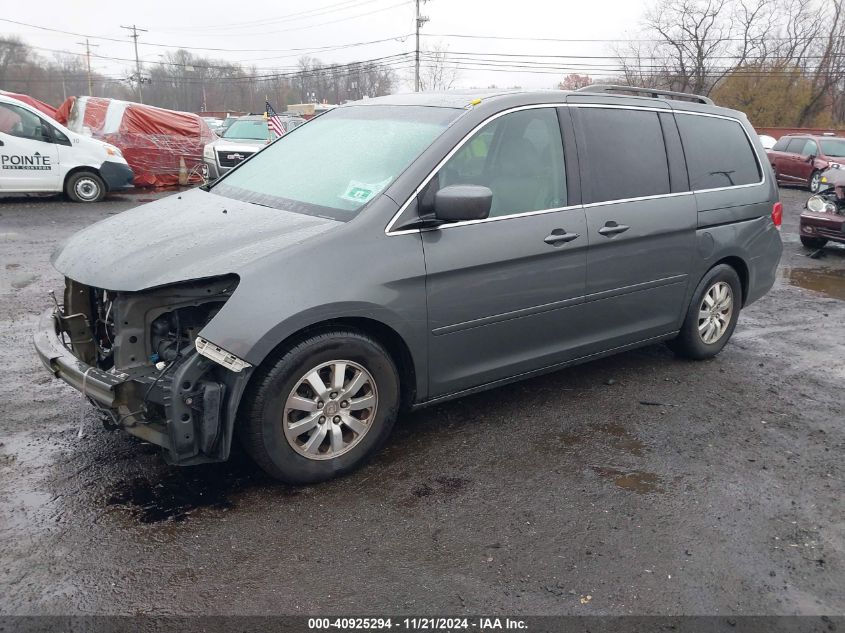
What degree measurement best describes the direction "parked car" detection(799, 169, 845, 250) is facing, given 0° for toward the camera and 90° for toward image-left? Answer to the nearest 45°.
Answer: approximately 45°

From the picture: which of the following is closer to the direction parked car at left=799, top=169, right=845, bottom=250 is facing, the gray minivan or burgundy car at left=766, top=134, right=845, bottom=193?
the gray minivan

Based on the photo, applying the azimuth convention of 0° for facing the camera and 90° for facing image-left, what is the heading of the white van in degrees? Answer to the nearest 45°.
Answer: approximately 270°

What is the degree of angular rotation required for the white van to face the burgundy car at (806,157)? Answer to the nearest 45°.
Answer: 0° — it already faces it

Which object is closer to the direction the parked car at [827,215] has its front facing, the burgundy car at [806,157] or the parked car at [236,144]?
the parked car

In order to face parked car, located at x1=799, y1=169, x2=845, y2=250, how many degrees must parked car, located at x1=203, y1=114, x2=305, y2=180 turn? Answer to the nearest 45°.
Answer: approximately 90° to its left

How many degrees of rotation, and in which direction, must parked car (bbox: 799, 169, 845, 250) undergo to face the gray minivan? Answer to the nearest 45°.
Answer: approximately 45° to its left

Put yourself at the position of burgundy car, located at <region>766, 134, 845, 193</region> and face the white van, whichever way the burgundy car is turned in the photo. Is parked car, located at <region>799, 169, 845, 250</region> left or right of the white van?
left

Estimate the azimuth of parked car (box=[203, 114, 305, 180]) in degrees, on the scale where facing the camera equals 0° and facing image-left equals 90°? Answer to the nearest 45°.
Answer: approximately 45°

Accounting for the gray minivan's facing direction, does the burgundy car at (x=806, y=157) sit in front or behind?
behind

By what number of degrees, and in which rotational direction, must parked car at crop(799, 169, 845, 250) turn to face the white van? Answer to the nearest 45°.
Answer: approximately 45° to its right
